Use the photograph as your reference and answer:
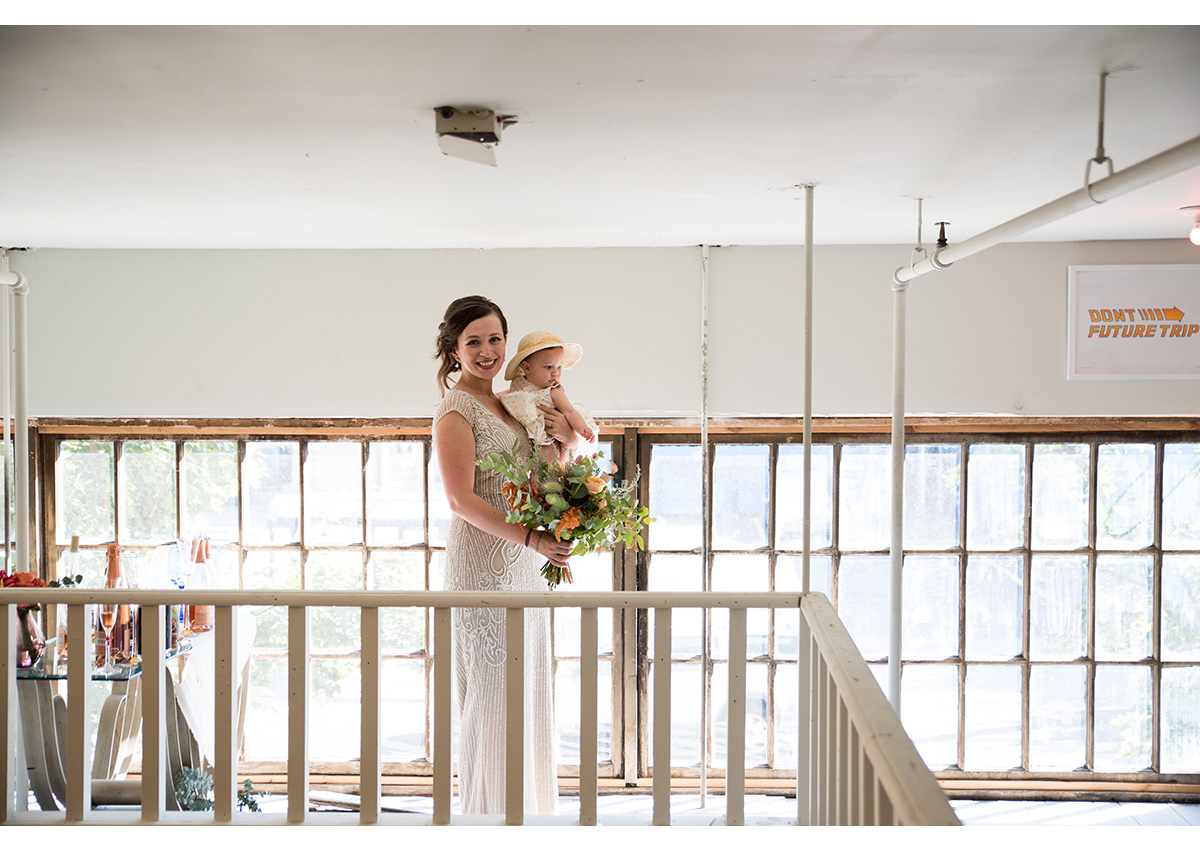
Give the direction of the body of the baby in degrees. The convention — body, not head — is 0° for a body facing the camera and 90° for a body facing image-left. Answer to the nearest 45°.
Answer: approximately 315°

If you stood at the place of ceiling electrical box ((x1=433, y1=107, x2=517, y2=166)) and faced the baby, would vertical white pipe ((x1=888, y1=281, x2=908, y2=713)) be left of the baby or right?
right

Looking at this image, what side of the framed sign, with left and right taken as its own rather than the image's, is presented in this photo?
front

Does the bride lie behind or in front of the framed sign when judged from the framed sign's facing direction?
in front

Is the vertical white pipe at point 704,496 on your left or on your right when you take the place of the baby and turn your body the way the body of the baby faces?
on your left

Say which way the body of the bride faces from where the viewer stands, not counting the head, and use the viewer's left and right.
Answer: facing the viewer and to the right of the viewer

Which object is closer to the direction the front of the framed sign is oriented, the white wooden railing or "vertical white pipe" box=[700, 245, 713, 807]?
the white wooden railing

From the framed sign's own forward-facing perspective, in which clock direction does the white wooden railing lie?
The white wooden railing is roughly at 1 o'clock from the framed sign.
